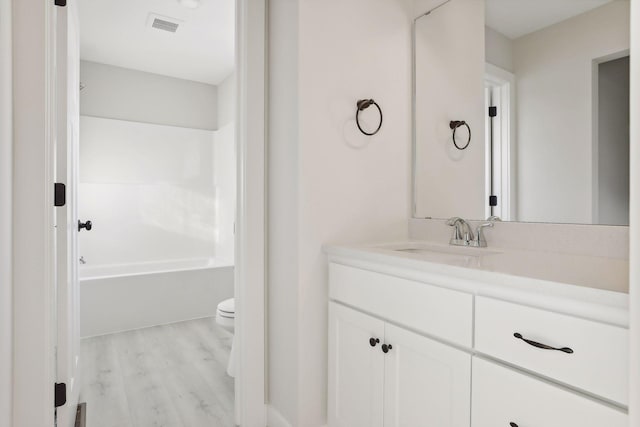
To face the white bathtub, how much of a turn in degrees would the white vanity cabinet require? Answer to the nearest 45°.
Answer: approximately 90° to its right

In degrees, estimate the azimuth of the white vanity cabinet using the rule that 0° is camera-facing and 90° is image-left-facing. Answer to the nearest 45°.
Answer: approximately 45°
